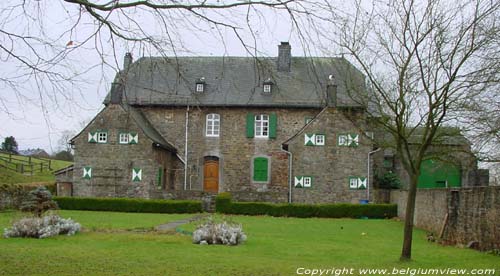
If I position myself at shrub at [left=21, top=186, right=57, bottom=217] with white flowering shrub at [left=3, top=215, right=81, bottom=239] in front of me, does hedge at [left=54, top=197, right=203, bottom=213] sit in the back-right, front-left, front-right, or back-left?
back-left

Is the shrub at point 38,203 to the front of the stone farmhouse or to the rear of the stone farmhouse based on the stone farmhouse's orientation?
to the front

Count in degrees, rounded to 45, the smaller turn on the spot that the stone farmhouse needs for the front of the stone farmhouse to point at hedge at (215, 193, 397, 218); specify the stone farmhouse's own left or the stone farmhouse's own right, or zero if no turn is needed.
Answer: approximately 45° to the stone farmhouse's own left

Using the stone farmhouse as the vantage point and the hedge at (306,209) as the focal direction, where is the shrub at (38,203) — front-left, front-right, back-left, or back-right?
front-right

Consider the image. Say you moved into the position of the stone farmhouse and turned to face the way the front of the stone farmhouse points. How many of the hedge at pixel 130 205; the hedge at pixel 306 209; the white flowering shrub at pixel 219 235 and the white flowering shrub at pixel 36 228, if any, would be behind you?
0

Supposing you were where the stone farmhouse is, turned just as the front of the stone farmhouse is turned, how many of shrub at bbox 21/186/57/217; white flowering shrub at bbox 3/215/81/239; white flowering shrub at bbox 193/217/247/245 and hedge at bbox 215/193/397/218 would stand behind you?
0

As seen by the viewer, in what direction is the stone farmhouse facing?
toward the camera

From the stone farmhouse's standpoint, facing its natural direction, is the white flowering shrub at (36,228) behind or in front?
in front

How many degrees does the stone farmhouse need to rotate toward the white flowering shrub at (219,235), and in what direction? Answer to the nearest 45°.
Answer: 0° — it already faces it
